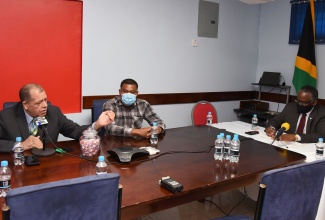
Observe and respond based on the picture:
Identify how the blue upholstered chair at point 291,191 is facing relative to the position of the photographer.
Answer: facing away from the viewer and to the left of the viewer

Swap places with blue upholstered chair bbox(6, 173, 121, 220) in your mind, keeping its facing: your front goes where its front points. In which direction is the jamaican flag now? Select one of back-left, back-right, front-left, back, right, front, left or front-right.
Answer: right

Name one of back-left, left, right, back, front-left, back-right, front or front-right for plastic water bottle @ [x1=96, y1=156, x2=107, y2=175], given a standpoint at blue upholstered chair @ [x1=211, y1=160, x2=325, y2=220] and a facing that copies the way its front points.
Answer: front-left

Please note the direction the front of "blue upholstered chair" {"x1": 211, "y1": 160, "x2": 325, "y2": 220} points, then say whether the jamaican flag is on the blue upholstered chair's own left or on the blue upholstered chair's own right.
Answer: on the blue upholstered chair's own right

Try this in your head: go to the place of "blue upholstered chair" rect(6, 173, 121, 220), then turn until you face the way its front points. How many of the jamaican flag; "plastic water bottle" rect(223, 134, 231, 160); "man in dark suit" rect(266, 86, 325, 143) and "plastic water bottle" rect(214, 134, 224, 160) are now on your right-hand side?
4

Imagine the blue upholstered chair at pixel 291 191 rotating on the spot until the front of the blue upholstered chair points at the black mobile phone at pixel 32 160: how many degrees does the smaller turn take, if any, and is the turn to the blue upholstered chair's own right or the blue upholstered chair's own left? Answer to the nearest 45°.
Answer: approximately 45° to the blue upholstered chair's own left

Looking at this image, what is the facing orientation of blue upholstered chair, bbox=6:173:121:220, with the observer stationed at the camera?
facing away from the viewer and to the left of the viewer

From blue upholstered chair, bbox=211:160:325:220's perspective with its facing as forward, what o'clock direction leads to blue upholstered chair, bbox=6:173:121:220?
blue upholstered chair, bbox=6:173:121:220 is roughly at 9 o'clock from blue upholstered chair, bbox=211:160:325:220.

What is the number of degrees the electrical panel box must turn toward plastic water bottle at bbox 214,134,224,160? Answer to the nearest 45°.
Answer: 0° — it already faces it
